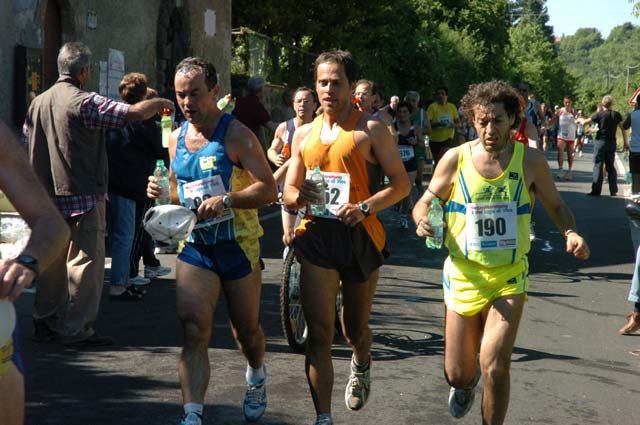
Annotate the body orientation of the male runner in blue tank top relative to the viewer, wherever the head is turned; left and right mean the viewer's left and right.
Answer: facing the viewer and to the left of the viewer

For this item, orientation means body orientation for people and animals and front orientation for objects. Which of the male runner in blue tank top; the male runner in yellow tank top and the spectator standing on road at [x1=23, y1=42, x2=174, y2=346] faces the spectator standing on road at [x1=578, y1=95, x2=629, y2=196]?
the spectator standing on road at [x1=23, y1=42, x2=174, y2=346]

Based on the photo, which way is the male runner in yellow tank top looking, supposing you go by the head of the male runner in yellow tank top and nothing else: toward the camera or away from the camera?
toward the camera

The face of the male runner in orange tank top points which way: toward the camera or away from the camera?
toward the camera

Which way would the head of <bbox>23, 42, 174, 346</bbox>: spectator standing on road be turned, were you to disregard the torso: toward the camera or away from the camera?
away from the camera

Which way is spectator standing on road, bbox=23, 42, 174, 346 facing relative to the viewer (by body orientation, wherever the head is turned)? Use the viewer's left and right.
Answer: facing away from the viewer and to the right of the viewer

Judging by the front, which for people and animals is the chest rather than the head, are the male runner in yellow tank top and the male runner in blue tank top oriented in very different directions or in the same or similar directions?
same or similar directions

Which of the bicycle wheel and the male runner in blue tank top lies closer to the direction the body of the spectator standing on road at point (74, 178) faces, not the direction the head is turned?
the bicycle wheel

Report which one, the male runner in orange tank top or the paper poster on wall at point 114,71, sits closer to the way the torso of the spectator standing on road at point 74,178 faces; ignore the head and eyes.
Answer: the paper poster on wall

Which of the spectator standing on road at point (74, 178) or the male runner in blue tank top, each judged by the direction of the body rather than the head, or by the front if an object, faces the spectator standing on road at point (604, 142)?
the spectator standing on road at point (74, 178)

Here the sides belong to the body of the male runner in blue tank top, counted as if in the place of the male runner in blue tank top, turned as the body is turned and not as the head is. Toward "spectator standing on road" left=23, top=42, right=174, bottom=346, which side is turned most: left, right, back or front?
right

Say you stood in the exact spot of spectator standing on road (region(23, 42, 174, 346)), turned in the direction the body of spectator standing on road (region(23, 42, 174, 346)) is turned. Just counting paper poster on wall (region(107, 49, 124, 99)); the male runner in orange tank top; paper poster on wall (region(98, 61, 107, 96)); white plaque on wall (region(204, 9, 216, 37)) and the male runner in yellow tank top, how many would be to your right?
2

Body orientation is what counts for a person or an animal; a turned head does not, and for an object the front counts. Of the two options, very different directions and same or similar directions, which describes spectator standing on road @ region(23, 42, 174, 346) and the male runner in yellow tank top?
very different directions

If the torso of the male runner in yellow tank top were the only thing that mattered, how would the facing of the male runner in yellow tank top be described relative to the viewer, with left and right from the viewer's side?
facing the viewer

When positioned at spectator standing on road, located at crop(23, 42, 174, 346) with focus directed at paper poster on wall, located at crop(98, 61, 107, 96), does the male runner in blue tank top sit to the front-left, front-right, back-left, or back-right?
back-right

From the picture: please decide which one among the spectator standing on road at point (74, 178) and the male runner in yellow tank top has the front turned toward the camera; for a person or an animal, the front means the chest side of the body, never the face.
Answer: the male runner in yellow tank top
